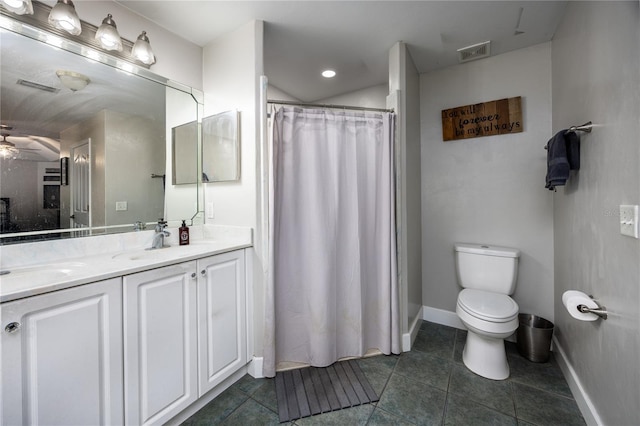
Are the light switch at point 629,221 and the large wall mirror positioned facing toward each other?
yes

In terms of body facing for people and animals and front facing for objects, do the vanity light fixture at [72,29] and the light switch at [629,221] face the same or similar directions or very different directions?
very different directions

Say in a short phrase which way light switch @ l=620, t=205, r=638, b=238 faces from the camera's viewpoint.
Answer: facing the viewer and to the left of the viewer

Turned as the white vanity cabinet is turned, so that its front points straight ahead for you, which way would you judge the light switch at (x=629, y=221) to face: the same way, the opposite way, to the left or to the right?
the opposite way

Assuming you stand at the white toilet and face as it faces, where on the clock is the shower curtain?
The shower curtain is roughly at 2 o'clock from the white toilet.

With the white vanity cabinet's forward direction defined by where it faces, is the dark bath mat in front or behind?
in front

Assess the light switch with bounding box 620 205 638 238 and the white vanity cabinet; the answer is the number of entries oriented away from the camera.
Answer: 0

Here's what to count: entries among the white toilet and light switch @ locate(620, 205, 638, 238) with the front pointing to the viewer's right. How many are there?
0

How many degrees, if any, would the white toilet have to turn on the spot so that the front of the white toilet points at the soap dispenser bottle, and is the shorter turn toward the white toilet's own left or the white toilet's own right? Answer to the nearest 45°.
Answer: approximately 45° to the white toilet's own right

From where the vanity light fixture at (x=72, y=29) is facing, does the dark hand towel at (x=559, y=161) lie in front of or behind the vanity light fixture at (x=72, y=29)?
in front

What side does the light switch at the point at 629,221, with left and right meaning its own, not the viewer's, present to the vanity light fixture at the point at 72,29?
front

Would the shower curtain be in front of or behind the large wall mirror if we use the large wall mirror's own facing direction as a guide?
in front

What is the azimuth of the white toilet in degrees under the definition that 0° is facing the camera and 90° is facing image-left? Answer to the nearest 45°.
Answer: approximately 0°
